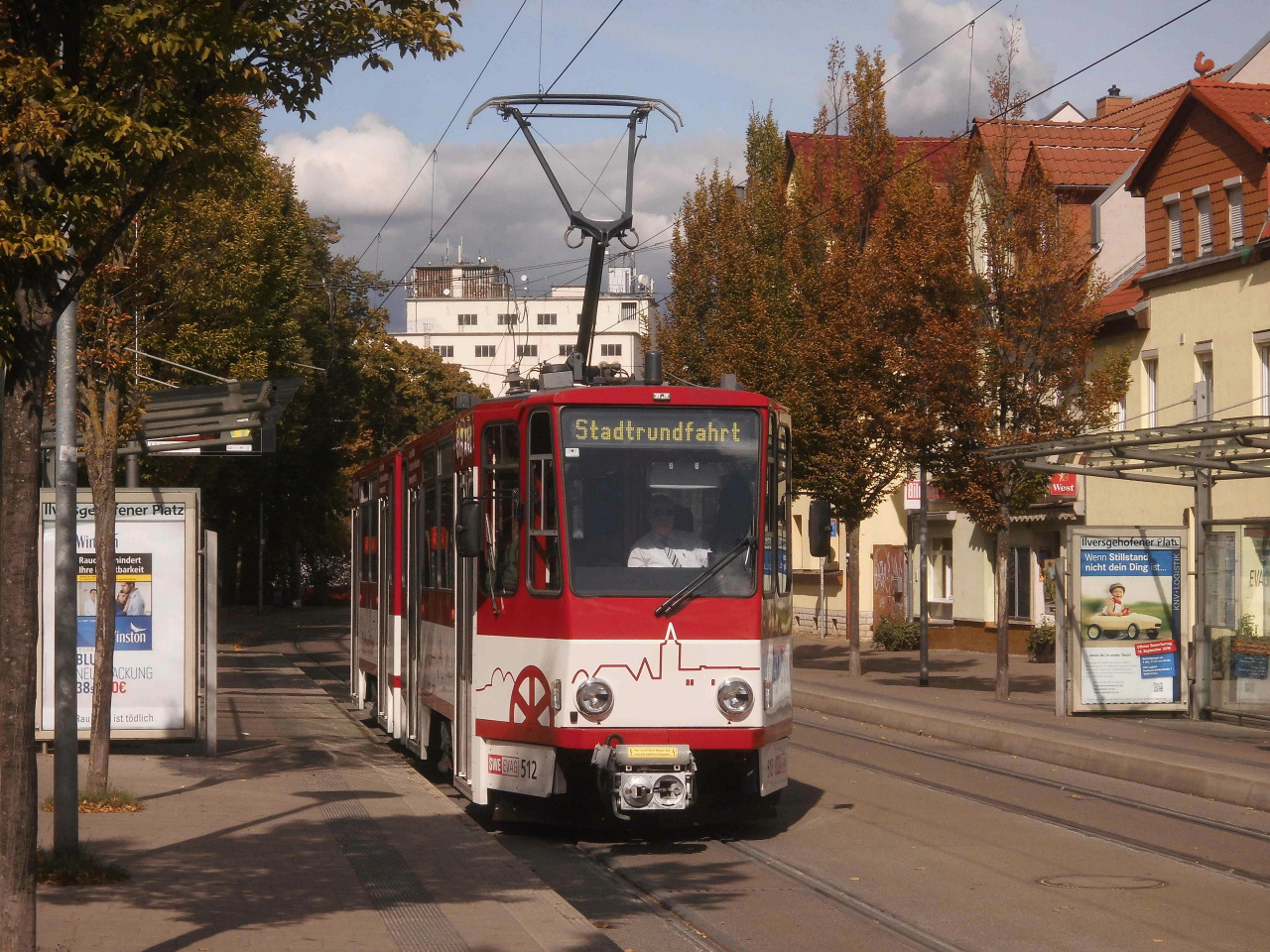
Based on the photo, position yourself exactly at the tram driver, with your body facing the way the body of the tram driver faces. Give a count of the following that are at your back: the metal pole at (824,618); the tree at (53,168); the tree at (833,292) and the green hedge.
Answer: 3

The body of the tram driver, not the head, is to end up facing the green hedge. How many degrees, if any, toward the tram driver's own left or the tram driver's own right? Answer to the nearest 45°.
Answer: approximately 180°

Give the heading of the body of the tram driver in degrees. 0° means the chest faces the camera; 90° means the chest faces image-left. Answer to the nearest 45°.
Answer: approximately 0°

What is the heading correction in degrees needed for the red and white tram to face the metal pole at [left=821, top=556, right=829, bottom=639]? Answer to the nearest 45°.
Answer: approximately 180°

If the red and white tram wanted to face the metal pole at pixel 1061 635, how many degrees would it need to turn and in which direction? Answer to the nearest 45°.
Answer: approximately 135° to its left

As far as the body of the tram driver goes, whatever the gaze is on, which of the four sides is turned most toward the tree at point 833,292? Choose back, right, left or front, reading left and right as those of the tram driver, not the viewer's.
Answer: back
